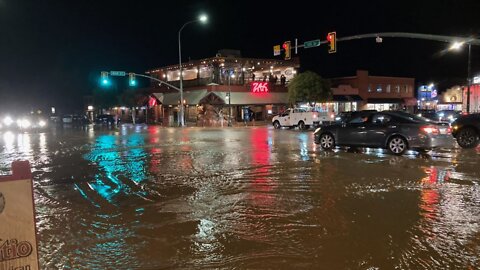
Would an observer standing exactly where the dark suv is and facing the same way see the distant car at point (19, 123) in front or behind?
in front

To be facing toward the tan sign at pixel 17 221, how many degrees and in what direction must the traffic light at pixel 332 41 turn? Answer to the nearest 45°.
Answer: approximately 45° to its left

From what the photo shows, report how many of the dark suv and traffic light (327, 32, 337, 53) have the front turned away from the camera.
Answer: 0

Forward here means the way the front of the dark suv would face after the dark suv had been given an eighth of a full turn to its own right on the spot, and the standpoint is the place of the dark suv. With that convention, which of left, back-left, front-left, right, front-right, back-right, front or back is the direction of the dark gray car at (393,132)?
left

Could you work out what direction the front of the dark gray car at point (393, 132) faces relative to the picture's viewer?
facing away from the viewer and to the left of the viewer

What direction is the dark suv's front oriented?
to the viewer's left

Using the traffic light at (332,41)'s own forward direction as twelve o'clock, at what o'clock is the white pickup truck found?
The white pickup truck is roughly at 4 o'clock from the traffic light.

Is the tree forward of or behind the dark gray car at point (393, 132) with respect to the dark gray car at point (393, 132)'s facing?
forward

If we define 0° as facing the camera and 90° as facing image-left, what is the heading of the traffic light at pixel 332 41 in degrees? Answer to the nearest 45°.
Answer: approximately 45°

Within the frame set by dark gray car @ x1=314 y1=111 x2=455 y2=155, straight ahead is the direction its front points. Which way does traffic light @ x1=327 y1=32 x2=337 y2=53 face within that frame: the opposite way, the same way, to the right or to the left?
to the left

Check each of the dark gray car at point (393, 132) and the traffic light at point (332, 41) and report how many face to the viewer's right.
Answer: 0

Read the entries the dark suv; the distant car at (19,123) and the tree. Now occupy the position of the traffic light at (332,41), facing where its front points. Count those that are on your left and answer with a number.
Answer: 1

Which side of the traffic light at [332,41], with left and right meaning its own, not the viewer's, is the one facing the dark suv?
left

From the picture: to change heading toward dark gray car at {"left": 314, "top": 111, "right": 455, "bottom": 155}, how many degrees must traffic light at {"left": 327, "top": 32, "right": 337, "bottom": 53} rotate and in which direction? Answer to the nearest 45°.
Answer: approximately 45° to its left
